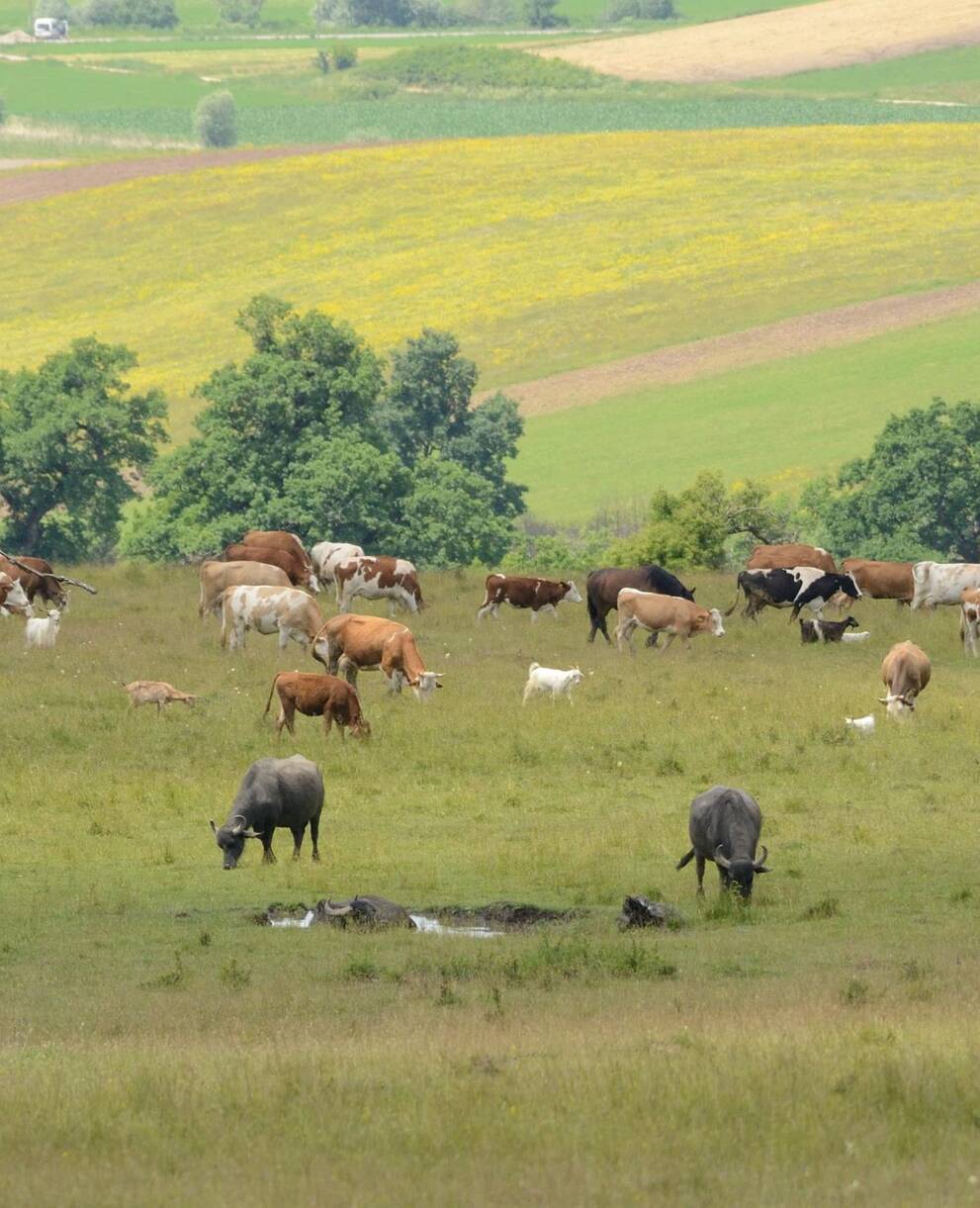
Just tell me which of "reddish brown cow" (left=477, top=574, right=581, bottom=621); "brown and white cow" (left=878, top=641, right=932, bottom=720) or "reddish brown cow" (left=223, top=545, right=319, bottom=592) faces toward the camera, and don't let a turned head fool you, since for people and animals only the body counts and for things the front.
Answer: the brown and white cow

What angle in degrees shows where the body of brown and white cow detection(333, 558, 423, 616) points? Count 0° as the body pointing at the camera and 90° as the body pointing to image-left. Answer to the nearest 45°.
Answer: approximately 270°

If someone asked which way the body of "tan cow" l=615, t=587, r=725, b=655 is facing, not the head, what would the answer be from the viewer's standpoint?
to the viewer's right

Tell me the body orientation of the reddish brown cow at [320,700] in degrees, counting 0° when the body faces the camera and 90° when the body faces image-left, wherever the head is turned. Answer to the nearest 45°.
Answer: approximately 270°

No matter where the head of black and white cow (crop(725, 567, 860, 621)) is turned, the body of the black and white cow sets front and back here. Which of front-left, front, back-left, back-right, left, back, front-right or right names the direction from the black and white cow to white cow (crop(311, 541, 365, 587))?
back

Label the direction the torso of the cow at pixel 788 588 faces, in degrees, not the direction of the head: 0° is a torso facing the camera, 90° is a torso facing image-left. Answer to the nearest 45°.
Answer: approximately 270°

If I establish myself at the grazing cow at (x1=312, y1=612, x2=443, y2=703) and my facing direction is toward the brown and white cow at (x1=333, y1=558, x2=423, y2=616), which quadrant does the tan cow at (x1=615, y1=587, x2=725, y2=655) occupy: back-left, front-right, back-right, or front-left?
front-right

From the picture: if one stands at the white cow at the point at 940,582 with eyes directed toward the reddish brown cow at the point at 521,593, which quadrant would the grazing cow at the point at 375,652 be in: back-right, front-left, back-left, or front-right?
front-left

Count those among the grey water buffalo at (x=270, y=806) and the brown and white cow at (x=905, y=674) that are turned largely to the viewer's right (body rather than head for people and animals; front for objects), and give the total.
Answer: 0

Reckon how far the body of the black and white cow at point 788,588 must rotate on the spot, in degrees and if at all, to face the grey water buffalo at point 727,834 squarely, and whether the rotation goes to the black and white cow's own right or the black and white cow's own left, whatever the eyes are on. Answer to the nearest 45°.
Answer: approximately 90° to the black and white cow's own right

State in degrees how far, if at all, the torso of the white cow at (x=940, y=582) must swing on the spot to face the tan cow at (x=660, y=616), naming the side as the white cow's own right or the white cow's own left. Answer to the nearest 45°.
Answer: approximately 135° to the white cow's own right

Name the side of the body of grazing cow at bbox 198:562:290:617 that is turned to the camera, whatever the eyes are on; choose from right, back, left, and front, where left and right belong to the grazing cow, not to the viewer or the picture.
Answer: right

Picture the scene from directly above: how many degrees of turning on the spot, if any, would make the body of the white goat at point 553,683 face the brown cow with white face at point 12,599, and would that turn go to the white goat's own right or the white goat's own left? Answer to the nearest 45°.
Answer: approximately 135° to the white goat's own left

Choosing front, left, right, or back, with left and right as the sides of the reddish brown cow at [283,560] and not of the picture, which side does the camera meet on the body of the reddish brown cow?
right

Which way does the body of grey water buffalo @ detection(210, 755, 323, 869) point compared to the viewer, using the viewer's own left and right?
facing the viewer and to the left of the viewer
